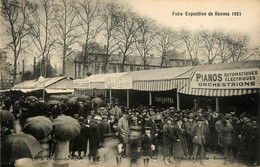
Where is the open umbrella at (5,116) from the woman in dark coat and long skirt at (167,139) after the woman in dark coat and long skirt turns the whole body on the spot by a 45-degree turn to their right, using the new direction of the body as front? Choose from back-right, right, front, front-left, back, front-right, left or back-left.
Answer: right
